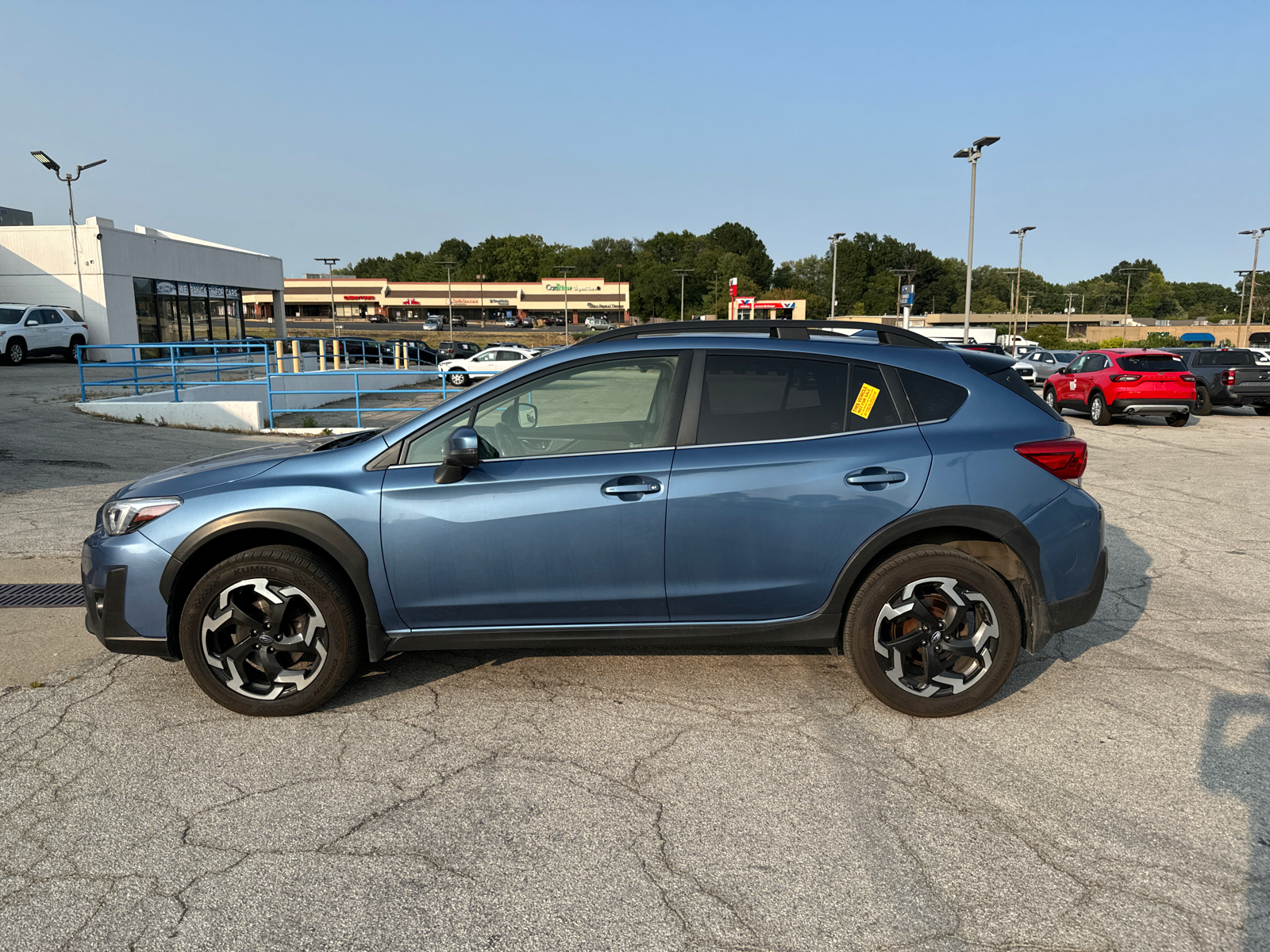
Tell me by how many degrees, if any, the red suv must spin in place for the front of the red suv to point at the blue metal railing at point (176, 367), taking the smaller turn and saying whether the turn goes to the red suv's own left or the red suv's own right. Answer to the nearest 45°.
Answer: approximately 45° to the red suv's own left

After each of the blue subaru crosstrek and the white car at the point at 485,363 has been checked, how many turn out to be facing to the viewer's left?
2

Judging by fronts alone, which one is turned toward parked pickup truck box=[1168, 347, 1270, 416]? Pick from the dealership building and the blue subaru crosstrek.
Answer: the dealership building

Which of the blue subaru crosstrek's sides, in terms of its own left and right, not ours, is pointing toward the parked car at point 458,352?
right

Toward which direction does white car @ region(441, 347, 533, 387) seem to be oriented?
to the viewer's left

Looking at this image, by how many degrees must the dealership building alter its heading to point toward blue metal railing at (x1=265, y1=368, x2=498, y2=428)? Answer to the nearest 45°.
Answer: approximately 45° to its right

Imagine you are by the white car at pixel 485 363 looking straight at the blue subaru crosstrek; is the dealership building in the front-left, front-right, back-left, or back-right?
back-right

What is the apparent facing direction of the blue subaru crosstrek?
to the viewer's left

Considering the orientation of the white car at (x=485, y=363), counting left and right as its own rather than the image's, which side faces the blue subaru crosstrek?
left

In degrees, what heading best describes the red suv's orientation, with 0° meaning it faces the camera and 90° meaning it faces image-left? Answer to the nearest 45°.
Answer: approximately 135°
